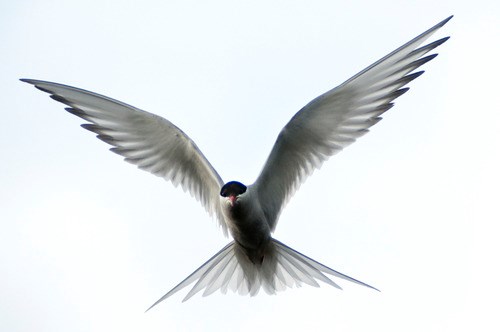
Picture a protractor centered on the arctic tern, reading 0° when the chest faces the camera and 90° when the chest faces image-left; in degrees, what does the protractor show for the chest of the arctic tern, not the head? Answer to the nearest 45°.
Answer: approximately 0°
